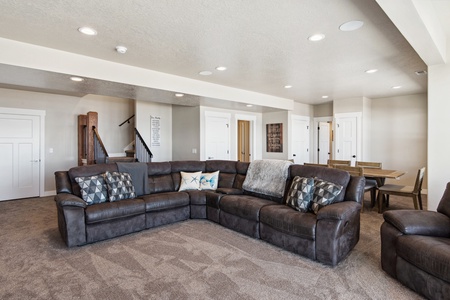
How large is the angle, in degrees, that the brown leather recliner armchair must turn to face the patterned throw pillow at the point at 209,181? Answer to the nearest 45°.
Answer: approximately 45° to its right

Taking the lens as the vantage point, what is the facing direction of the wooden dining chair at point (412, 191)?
facing to the left of the viewer

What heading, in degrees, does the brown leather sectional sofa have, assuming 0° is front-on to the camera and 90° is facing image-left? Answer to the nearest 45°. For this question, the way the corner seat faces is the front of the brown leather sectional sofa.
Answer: approximately 0°

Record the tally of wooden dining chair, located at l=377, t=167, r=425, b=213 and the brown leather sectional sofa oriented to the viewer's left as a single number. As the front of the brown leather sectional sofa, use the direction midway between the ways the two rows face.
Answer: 1

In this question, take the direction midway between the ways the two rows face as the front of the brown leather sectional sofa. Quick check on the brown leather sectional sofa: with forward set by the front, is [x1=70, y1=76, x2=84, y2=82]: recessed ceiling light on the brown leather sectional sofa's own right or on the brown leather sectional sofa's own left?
on the brown leather sectional sofa's own right

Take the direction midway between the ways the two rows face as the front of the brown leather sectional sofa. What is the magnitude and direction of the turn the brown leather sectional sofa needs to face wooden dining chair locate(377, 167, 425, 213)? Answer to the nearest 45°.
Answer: approximately 90° to its left

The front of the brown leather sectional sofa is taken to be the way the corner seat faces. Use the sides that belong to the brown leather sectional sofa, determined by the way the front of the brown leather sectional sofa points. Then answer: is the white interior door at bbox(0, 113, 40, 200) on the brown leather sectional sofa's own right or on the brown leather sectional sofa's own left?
on the brown leather sectional sofa's own right

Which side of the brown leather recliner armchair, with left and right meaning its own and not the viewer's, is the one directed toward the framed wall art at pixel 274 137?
right

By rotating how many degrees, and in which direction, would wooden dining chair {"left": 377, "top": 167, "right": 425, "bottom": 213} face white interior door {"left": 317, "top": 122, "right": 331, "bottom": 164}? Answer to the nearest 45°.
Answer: approximately 45° to its right

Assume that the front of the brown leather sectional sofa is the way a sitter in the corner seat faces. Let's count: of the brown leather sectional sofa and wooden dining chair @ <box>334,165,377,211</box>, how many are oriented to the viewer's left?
0
